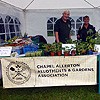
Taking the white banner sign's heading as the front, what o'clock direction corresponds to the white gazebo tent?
The white gazebo tent is roughly at 6 o'clock from the white banner sign.

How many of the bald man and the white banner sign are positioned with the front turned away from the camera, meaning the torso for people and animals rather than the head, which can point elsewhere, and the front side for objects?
0

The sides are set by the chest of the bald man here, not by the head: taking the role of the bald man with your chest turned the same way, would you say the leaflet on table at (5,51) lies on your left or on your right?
on your right

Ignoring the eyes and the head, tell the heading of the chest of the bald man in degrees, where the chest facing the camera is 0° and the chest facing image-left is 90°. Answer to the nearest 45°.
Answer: approximately 315°

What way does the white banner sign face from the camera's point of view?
toward the camera

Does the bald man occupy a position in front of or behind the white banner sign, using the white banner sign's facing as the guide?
behind
